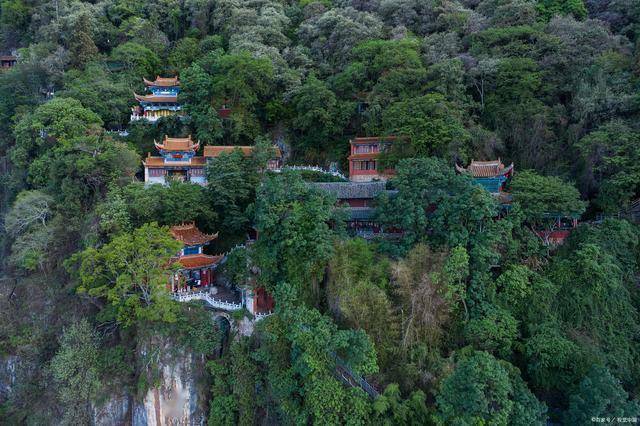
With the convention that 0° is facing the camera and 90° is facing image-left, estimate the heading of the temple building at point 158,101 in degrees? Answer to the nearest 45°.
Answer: approximately 0°

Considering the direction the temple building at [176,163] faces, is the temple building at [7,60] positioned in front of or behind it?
behind

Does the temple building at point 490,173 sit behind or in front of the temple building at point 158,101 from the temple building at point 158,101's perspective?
in front

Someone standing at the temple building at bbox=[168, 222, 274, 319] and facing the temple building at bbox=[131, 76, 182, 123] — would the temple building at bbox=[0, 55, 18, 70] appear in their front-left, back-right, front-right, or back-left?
front-left

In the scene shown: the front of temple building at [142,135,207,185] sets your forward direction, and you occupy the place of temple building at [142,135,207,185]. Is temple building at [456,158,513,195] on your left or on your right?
on your left

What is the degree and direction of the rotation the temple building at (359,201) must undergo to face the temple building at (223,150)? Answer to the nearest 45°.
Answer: approximately 135° to its right

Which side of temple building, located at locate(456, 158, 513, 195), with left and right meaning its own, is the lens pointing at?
front

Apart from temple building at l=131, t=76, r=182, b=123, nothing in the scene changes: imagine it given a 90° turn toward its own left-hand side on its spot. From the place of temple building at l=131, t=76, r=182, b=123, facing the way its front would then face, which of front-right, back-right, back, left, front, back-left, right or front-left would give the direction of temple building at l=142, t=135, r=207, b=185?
right

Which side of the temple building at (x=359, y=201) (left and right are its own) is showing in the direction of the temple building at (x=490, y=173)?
left

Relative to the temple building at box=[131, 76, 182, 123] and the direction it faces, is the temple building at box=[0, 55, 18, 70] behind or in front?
behind

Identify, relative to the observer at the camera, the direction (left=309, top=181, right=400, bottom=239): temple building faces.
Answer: facing the viewer
